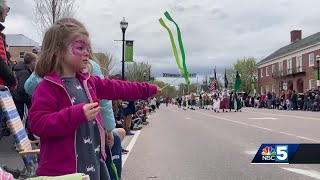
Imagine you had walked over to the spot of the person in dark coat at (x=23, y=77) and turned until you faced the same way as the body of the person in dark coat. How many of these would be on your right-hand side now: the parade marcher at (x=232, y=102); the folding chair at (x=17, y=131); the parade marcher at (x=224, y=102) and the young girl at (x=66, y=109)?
2

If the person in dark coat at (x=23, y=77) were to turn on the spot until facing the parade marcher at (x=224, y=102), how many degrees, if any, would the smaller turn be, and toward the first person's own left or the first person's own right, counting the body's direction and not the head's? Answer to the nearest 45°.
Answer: approximately 45° to the first person's own left

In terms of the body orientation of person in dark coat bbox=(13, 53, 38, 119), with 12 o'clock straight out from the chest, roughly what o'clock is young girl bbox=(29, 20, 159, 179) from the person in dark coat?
The young girl is roughly at 3 o'clock from the person in dark coat.

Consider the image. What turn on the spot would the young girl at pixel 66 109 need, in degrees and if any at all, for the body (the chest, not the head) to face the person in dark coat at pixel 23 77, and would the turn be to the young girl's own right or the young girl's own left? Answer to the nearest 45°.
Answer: approximately 135° to the young girl's own left

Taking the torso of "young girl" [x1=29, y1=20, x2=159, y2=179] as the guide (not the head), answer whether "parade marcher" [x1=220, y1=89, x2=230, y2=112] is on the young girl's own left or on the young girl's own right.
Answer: on the young girl's own left

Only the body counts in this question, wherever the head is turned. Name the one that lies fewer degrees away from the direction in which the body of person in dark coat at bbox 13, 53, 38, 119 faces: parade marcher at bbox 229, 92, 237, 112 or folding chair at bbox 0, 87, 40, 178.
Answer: the parade marcher

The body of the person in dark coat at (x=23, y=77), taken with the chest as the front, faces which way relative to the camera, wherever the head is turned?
to the viewer's right

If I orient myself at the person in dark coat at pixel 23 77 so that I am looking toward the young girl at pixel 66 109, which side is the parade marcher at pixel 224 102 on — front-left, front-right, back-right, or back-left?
back-left

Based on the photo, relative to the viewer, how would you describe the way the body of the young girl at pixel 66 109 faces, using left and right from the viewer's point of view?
facing the viewer and to the right of the viewer

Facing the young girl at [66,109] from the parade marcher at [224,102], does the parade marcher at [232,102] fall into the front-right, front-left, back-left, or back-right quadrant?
back-left
